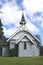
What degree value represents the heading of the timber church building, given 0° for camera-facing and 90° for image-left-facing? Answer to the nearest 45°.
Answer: approximately 0°
